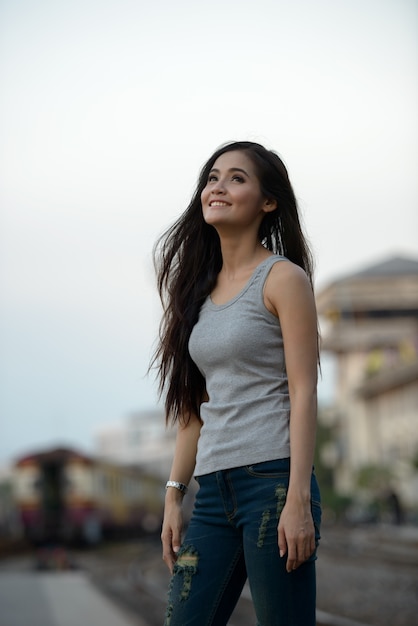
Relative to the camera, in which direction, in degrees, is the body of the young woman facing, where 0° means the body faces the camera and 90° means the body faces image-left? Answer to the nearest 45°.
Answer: approximately 45°

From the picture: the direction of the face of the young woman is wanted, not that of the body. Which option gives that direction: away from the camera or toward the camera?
toward the camera

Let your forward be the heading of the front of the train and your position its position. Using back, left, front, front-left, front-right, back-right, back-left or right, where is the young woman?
front-left

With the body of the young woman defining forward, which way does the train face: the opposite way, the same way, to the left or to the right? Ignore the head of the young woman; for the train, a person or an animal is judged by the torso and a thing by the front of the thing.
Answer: the same way

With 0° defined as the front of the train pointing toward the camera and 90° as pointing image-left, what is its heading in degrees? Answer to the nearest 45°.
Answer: approximately 45°

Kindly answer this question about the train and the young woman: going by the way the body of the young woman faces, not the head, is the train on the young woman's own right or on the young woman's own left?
on the young woman's own right

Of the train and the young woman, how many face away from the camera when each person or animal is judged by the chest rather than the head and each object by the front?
0
